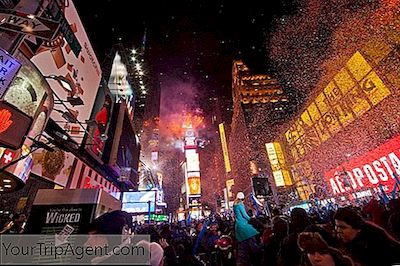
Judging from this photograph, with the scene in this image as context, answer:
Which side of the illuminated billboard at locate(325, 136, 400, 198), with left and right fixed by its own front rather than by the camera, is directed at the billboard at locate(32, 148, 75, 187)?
front

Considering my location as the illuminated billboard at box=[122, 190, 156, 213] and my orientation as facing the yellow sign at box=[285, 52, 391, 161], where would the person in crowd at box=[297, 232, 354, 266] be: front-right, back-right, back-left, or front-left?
front-right

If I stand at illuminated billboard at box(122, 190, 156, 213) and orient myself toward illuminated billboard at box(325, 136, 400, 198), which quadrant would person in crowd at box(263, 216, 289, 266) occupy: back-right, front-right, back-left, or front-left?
front-right

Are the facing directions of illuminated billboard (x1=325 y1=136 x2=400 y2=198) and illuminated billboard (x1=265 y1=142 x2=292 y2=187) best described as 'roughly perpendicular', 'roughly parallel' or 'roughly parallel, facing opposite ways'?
roughly parallel

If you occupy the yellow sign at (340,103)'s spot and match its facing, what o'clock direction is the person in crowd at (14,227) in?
The person in crowd is roughly at 11 o'clock from the yellow sign.

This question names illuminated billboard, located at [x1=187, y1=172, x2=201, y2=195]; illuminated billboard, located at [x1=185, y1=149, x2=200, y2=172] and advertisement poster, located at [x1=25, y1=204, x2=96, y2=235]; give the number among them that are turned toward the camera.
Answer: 3

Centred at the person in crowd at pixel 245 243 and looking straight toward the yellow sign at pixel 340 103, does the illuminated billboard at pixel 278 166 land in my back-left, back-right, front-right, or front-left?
front-left

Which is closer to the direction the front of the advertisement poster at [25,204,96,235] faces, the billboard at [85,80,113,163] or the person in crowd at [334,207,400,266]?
the person in crowd

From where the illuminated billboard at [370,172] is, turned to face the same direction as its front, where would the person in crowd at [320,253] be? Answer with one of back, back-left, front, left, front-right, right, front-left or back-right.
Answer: front-left

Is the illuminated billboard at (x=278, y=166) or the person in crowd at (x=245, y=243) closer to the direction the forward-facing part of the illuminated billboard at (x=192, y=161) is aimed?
the person in crowd

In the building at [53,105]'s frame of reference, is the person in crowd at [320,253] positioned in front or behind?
in front

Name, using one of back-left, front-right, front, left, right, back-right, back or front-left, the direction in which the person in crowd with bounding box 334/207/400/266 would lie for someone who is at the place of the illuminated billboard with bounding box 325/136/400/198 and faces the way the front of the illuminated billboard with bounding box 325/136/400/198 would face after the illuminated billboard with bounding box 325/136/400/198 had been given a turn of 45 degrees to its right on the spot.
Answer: left

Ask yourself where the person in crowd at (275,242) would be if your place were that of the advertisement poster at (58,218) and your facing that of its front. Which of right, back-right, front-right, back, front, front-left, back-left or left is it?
left

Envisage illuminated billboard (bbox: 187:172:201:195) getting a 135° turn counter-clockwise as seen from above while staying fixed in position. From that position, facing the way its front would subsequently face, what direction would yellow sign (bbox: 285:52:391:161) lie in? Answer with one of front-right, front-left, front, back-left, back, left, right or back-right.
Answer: right

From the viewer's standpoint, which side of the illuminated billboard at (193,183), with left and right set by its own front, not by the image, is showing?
front

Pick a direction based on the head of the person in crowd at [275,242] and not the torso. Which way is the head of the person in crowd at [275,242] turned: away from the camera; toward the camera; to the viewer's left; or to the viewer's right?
away from the camera

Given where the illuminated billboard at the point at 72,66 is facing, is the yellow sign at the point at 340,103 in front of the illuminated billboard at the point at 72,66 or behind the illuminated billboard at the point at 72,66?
in front

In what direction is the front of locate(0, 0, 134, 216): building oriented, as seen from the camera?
facing the viewer and to the right of the viewer

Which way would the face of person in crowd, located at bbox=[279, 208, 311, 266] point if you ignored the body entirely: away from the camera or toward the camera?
away from the camera
